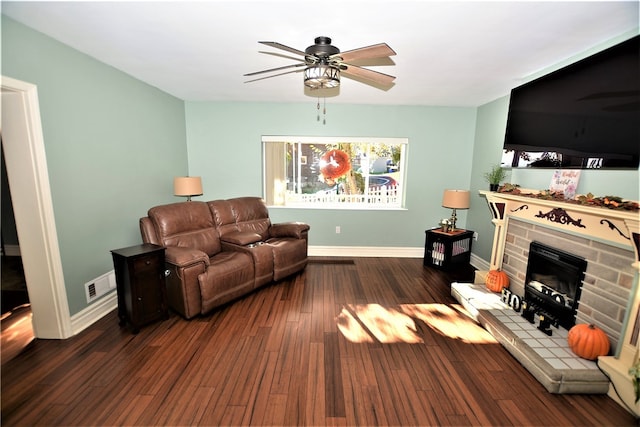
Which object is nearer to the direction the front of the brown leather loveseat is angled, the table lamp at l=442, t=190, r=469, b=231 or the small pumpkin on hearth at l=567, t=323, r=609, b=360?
the small pumpkin on hearth

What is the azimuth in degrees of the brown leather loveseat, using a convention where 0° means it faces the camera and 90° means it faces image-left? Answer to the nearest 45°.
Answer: approximately 315°

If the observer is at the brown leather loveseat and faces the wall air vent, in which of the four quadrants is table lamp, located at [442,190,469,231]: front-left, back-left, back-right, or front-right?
back-left

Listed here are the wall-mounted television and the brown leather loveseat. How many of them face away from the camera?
0

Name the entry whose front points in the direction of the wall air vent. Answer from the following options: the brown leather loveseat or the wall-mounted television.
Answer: the wall-mounted television

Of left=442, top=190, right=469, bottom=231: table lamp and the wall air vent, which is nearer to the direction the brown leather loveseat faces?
the table lamp

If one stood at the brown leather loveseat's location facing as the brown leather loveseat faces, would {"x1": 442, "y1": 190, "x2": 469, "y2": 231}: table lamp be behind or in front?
in front

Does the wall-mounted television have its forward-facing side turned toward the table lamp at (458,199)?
no

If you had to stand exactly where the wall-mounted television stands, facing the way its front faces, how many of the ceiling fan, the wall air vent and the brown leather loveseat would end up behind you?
0

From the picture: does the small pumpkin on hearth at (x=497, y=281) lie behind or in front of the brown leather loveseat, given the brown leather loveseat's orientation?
in front

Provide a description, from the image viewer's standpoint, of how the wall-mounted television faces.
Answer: facing the viewer and to the left of the viewer

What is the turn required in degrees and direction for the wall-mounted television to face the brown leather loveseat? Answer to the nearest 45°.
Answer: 0° — it already faces it

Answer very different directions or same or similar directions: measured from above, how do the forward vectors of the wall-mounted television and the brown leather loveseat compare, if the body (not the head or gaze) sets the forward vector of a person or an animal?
very different directions

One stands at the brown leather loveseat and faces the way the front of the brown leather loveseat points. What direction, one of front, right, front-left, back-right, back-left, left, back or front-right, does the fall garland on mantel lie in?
front

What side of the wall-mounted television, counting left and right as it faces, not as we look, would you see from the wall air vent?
front
